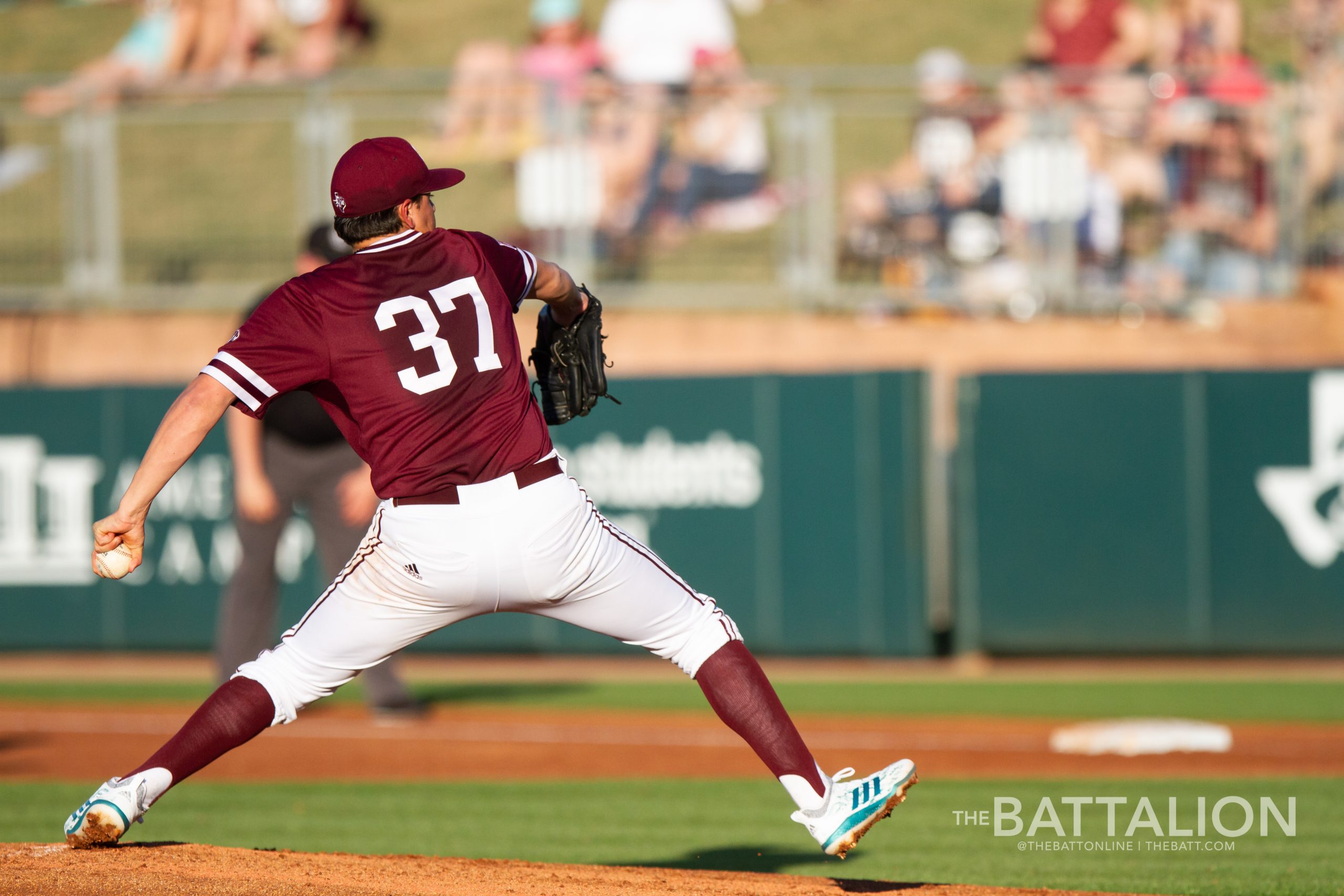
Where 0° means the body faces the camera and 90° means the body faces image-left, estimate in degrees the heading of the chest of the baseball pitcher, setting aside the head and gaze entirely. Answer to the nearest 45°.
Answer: approximately 180°

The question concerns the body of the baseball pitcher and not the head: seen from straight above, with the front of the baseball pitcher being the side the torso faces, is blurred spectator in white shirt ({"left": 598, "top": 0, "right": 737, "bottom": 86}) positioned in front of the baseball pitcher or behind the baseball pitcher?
in front

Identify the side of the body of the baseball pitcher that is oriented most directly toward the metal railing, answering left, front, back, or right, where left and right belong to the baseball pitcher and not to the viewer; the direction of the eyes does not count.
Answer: front

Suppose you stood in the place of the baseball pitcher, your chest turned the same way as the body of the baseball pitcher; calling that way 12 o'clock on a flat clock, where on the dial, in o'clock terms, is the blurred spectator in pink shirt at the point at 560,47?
The blurred spectator in pink shirt is roughly at 12 o'clock from the baseball pitcher.
